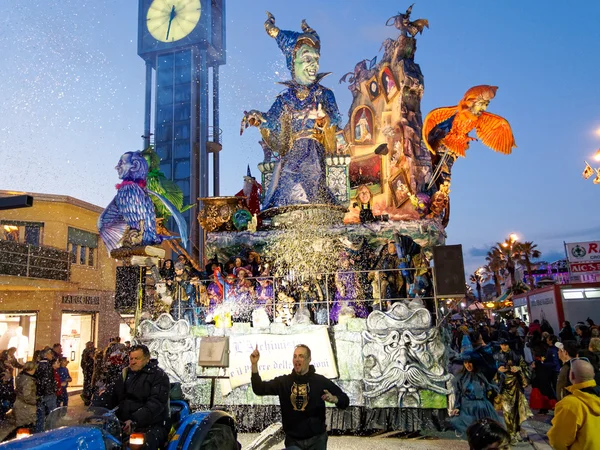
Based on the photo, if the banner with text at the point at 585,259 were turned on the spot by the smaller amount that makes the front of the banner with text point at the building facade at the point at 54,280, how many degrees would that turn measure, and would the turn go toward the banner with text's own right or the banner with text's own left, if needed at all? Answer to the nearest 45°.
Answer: approximately 45° to the banner with text's own right

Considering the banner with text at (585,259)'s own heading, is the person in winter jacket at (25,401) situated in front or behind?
in front

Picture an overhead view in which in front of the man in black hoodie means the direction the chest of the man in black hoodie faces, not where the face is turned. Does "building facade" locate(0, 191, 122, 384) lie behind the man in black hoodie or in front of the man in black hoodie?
behind

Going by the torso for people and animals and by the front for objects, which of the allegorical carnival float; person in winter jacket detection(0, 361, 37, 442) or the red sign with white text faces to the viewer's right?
the person in winter jacket

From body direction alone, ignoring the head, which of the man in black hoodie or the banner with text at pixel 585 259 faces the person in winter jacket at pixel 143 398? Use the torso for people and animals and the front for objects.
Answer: the banner with text

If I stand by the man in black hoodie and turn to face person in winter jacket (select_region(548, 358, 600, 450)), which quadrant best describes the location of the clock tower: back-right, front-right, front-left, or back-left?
back-left

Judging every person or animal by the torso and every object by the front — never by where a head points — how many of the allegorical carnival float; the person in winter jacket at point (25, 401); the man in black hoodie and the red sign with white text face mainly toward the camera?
3

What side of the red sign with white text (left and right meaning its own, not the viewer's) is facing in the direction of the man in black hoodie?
front

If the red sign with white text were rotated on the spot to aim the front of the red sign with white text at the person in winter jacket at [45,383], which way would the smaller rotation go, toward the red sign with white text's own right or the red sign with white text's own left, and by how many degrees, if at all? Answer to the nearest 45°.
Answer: approximately 45° to the red sign with white text's own right

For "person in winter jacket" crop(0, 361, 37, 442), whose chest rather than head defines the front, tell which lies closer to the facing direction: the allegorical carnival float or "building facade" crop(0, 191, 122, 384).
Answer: the allegorical carnival float

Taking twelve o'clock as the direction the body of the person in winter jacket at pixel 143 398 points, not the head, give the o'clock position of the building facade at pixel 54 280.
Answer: The building facade is roughly at 4 o'clock from the person in winter jacket.

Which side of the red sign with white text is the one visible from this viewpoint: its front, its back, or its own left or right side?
front

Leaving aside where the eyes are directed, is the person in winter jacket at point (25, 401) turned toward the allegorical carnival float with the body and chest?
yes

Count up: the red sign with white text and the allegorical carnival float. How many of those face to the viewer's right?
0
